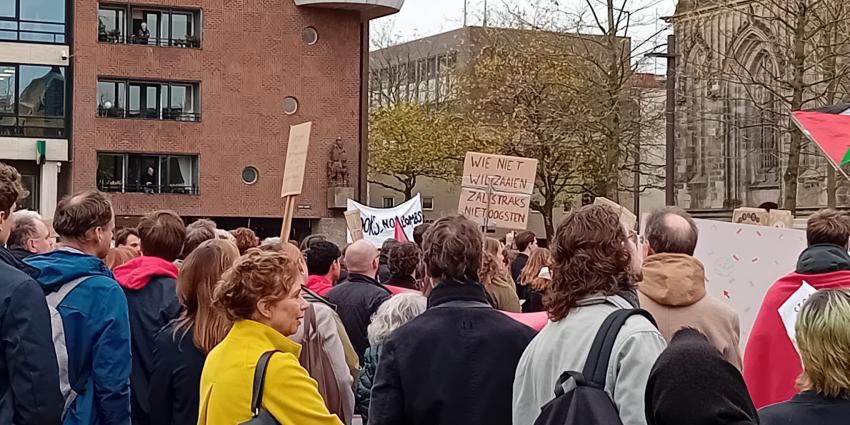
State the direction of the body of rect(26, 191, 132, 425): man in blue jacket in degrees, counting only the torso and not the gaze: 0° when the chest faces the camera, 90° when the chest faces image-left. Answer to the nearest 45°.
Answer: approximately 225°

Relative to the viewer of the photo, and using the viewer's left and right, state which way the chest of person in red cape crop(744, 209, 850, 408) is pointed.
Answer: facing away from the viewer

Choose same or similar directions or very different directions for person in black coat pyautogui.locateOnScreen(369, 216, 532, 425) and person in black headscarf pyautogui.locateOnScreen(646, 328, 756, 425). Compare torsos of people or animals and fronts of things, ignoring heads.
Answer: same or similar directions

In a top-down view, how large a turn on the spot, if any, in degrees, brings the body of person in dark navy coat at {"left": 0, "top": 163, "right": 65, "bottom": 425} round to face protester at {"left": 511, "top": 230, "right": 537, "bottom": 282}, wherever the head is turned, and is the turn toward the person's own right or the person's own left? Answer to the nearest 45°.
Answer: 0° — they already face them

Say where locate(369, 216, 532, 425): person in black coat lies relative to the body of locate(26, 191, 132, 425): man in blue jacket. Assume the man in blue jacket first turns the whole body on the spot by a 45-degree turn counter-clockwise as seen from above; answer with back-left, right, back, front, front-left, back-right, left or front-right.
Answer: back-right

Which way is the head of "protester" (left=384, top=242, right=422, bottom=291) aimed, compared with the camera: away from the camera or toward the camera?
away from the camera

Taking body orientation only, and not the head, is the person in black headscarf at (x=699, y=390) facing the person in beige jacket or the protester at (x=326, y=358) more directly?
the person in beige jacket

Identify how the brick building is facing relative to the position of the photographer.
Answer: facing the viewer

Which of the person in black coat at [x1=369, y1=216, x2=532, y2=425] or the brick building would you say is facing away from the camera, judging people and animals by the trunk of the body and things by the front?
the person in black coat

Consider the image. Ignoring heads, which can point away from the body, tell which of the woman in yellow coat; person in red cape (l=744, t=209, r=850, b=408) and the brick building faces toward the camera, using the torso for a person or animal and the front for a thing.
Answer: the brick building

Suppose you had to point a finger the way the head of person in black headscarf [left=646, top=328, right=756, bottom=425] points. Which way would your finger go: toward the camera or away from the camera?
away from the camera

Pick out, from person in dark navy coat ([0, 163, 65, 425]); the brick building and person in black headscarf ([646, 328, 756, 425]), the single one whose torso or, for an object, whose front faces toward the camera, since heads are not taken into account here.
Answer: the brick building

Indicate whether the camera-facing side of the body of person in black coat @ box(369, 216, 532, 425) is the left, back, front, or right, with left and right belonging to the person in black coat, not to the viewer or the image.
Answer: back

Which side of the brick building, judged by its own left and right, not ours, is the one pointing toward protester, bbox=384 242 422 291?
front

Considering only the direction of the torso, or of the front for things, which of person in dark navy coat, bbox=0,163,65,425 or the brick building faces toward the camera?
the brick building

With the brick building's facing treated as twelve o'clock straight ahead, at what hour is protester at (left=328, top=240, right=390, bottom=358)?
The protester is roughly at 12 o'clock from the brick building.

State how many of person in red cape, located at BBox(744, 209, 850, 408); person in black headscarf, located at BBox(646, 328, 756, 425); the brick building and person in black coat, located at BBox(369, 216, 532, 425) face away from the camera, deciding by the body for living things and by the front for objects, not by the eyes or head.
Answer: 3
